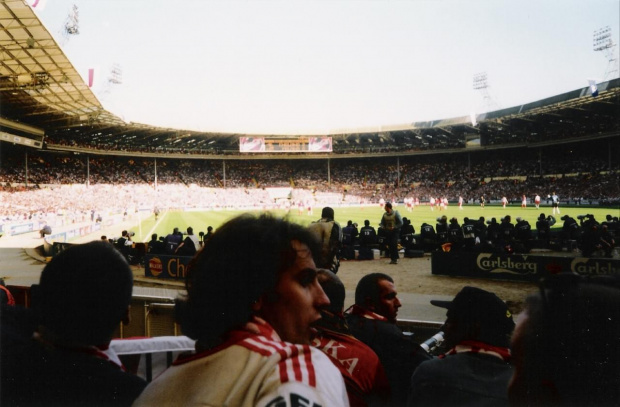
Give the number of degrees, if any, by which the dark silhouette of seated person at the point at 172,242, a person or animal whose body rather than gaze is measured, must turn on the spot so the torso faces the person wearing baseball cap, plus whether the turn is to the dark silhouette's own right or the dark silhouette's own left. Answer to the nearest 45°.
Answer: approximately 180°

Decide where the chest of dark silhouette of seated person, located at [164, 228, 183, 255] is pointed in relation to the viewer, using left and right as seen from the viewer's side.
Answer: facing away from the viewer

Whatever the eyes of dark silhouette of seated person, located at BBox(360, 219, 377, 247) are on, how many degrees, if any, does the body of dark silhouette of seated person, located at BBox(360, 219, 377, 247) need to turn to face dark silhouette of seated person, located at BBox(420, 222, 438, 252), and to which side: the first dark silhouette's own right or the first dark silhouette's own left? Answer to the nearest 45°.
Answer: approximately 90° to the first dark silhouette's own right

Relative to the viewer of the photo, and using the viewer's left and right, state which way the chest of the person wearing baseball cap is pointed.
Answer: facing away from the viewer and to the left of the viewer

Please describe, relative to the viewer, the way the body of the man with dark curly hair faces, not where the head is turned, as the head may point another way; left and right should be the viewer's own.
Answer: facing away from the viewer and to the right of the viewer

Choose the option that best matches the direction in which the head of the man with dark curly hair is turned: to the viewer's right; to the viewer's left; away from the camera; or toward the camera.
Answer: to the viewer's right

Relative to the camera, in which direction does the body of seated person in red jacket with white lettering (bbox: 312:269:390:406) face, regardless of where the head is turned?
away from the camera

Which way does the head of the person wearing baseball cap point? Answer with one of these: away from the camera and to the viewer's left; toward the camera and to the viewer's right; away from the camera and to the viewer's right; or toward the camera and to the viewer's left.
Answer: away from the camera and to the viewer's left

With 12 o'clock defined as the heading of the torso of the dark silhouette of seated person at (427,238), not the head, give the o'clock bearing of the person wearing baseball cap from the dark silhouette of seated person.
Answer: The person wearing baseball cap is roughly at 6 o'clock from the dark silhouette of seated person.

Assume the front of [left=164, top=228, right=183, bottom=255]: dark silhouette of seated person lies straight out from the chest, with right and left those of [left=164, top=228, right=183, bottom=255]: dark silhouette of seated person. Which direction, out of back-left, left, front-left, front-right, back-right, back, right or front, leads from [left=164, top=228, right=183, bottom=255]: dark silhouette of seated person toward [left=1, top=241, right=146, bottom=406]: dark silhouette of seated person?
back

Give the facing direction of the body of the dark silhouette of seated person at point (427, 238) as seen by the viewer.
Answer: away from the camera
